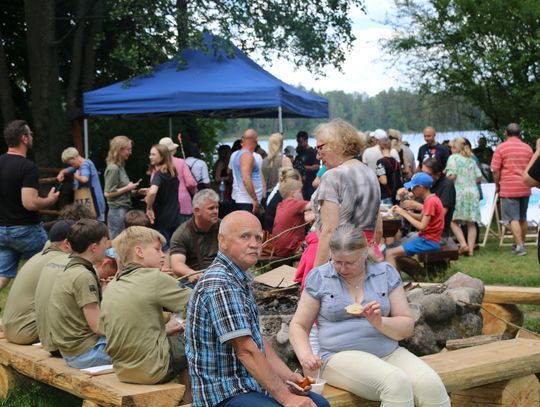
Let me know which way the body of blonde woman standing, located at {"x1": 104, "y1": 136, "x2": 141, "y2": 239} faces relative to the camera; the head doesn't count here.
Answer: to the viewer's right

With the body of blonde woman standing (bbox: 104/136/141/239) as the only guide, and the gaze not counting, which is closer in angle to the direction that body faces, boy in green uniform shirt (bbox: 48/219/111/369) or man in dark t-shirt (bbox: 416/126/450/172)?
the man in dark t-shirt

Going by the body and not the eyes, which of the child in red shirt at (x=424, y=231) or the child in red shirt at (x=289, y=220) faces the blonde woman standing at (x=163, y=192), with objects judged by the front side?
the child in red shirt at (x=424, y=231)

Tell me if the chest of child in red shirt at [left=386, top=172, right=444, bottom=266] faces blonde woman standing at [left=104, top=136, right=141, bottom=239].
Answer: yes

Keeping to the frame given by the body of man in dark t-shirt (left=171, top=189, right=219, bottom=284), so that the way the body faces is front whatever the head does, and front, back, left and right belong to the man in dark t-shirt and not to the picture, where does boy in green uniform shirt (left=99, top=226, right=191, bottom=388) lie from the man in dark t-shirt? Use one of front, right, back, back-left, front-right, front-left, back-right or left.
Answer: front-right

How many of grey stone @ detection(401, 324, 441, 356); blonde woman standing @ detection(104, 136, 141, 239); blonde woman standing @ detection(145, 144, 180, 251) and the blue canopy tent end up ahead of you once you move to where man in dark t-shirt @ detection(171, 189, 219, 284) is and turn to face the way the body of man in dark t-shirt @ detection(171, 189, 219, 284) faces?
1

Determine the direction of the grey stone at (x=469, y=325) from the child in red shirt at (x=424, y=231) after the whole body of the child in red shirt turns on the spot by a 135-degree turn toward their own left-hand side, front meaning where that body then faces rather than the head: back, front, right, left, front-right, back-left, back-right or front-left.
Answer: front-right

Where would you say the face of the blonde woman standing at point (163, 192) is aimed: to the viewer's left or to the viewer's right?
to the viewer's left

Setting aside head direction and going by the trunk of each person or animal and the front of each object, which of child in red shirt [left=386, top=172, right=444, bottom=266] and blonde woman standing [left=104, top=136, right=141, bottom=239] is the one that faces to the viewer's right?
the blonde woman standing

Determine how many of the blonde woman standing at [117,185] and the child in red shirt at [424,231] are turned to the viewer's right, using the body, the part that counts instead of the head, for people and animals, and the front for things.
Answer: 1

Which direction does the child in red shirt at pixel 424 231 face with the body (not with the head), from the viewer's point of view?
to the viewer's left
